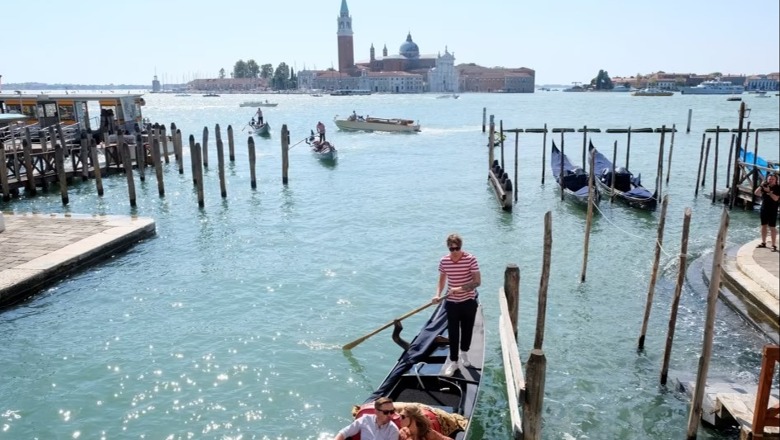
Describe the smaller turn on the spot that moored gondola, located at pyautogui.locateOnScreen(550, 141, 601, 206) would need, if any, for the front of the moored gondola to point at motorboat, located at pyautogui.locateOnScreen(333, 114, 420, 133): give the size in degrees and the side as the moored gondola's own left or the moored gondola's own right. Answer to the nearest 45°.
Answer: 0° — it already faces it

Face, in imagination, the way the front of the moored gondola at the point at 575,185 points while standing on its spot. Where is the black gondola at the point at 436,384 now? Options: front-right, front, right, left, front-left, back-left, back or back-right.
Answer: back-left

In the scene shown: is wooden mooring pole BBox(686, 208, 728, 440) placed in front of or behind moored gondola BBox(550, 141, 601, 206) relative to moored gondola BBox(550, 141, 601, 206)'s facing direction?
behind

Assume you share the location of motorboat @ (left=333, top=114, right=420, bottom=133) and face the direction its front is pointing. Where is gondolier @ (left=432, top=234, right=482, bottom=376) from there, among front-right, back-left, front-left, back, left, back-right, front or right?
left

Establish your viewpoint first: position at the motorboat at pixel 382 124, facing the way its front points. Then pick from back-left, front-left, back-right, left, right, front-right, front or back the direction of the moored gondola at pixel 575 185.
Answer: left

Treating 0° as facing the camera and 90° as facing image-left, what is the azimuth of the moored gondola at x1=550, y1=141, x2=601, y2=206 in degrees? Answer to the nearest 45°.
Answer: approximately 135°

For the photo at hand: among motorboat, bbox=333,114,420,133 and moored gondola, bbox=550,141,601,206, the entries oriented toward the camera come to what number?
0

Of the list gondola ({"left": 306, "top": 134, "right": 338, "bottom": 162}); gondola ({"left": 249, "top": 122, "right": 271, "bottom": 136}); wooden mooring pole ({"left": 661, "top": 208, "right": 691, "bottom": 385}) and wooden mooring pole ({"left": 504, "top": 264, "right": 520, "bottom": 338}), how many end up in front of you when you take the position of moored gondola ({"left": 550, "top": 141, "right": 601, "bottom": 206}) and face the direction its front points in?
2

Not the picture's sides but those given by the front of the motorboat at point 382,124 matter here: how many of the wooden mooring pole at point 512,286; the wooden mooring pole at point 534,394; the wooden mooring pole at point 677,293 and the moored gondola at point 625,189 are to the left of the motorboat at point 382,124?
4

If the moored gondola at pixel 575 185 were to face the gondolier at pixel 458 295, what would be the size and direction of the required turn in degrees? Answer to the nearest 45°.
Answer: approximately 135° to its left

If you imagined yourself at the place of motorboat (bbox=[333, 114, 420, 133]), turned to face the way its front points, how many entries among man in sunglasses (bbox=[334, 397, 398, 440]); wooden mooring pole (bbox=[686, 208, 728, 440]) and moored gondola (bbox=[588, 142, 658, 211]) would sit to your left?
3

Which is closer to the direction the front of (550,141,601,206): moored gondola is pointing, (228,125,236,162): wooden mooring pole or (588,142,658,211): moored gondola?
the wooden mooring pole

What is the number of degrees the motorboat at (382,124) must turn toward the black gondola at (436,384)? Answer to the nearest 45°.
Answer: approximately 90° to its left

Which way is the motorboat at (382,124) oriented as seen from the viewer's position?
to the viewer's left
